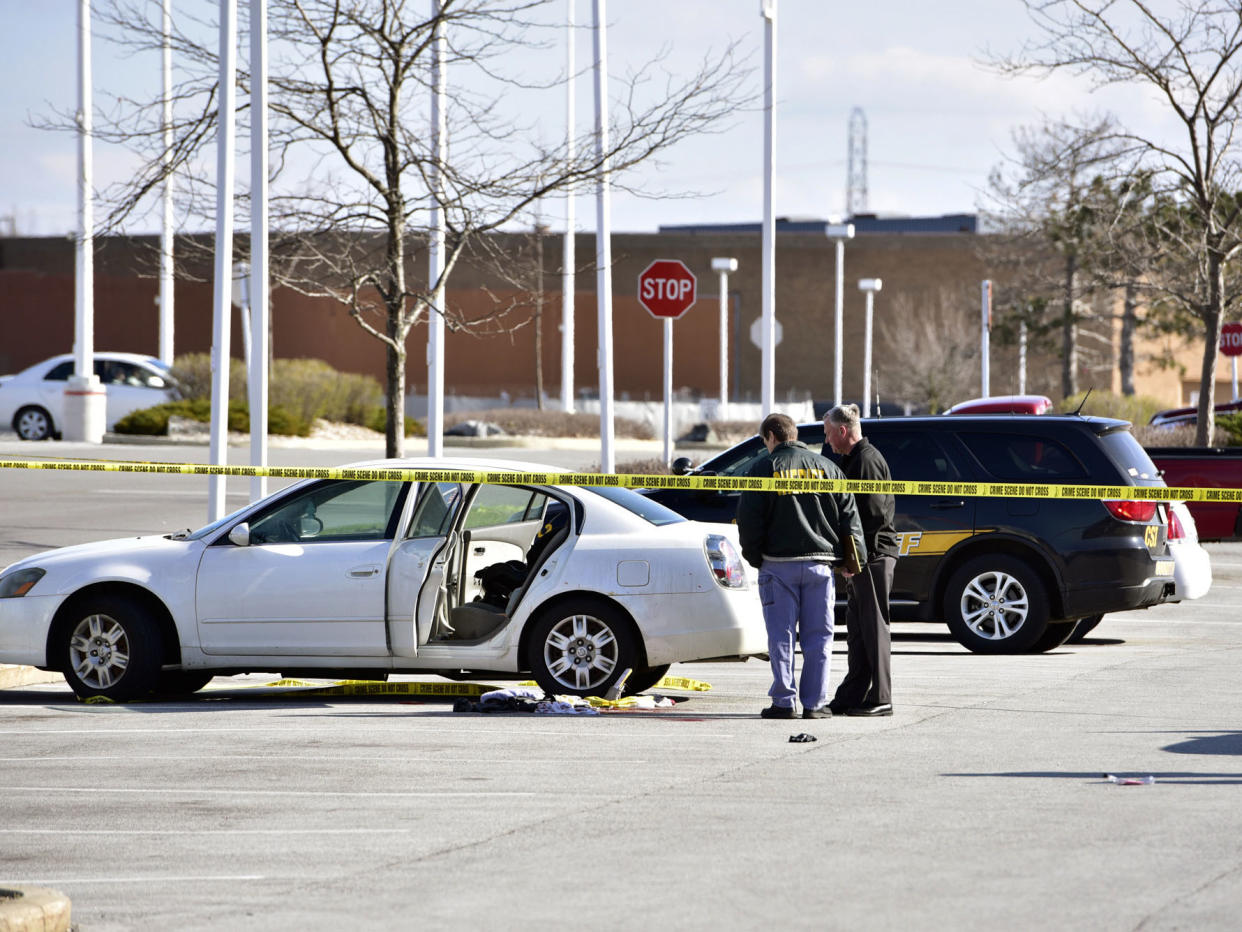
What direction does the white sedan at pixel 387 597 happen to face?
to the viewer's left

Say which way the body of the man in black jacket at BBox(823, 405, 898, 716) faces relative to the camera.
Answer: to the viewer's left

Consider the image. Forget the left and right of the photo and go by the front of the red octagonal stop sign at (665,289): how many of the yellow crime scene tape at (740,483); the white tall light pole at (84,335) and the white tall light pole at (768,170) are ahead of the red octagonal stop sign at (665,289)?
1

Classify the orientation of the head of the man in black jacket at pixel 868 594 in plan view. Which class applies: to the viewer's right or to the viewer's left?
to the viewer's left

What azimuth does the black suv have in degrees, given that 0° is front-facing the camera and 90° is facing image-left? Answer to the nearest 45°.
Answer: approximately 90°

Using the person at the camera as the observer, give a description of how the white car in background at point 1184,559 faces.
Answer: facing to the left of the viewer

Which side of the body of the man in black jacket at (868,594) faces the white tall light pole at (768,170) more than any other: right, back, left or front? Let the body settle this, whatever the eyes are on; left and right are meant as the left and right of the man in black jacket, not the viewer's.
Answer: right

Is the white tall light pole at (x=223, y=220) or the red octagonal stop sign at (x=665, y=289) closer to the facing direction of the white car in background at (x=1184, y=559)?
the white tall light pole

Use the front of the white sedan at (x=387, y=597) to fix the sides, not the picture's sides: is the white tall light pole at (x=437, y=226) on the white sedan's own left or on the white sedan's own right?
on the white sedan's own right

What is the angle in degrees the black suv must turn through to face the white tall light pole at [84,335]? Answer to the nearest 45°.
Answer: approximately 45° to its right

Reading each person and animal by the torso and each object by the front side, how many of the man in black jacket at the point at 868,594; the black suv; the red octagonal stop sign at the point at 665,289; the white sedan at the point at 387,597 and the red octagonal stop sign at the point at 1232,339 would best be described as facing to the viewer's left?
3
